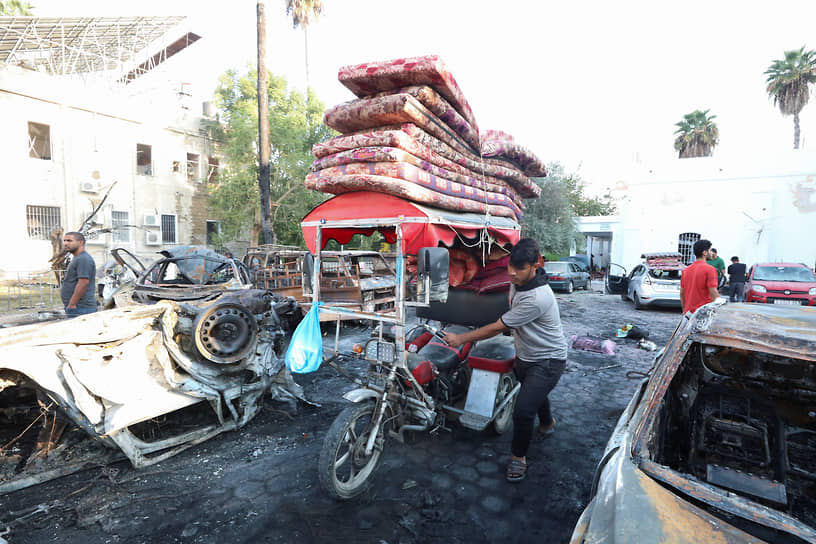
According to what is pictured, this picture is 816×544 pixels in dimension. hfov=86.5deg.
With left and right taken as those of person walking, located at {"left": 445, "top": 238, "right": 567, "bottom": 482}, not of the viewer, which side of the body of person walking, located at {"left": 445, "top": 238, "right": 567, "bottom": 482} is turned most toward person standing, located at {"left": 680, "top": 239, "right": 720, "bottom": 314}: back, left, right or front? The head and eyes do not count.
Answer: back

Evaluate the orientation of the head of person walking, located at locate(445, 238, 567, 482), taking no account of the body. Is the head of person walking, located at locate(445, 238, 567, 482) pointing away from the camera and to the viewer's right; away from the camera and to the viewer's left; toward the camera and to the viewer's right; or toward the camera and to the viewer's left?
toward the camera and to the viewer's left

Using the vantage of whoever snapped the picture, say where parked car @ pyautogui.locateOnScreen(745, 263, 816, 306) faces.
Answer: facing the viewer

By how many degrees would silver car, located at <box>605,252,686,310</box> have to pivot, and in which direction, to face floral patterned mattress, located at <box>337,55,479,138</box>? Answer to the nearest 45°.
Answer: approximately 135° to its left

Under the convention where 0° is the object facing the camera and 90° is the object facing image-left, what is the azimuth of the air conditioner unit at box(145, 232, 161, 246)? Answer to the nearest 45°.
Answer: approximately 0°

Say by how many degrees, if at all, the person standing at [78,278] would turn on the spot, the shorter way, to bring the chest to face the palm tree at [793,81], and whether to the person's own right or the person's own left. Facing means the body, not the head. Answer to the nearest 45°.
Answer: approximately 180°

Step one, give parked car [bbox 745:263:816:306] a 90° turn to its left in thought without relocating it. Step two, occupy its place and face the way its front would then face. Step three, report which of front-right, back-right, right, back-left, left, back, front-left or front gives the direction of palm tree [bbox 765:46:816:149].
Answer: left

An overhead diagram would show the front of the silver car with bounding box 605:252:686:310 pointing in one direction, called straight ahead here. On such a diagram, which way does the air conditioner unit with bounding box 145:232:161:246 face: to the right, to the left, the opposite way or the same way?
the opposite way

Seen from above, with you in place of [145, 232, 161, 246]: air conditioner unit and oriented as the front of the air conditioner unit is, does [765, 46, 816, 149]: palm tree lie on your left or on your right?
on your left

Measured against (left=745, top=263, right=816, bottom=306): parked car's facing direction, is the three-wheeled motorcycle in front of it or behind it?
in front

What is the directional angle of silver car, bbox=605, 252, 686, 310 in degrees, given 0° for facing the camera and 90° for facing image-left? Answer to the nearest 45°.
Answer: approximately 135°

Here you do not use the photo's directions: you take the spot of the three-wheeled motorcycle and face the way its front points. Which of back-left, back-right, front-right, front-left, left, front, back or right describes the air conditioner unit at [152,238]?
right

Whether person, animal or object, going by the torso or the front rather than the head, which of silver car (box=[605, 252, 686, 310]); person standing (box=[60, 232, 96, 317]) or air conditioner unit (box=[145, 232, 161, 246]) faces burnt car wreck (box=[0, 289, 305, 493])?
the air conditioner unit
